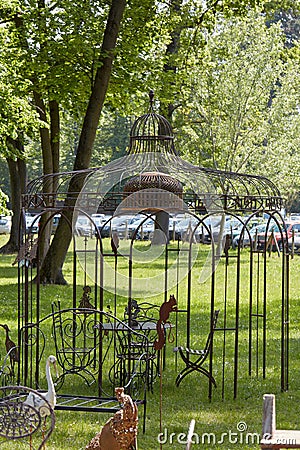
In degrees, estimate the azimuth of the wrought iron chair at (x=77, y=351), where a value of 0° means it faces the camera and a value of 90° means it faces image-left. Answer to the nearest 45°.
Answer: approximately 270°

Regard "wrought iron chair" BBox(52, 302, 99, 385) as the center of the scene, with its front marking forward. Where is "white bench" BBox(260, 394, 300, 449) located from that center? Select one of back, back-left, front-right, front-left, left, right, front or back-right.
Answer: right

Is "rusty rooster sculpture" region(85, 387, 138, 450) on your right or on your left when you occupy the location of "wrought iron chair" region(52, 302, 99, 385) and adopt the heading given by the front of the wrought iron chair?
on your right

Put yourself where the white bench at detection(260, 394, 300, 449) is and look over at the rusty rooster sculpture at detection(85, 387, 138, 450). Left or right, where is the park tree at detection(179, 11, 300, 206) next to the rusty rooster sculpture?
right

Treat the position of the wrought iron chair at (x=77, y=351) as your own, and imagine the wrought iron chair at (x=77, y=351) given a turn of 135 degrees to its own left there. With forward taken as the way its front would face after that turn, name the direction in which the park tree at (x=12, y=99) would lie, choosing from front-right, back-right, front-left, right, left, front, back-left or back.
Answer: front-right
